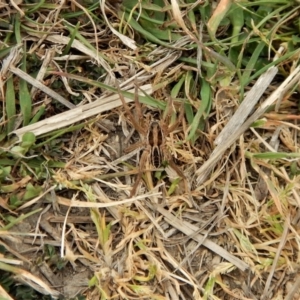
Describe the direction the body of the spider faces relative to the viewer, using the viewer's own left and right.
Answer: facing away from the viewer
